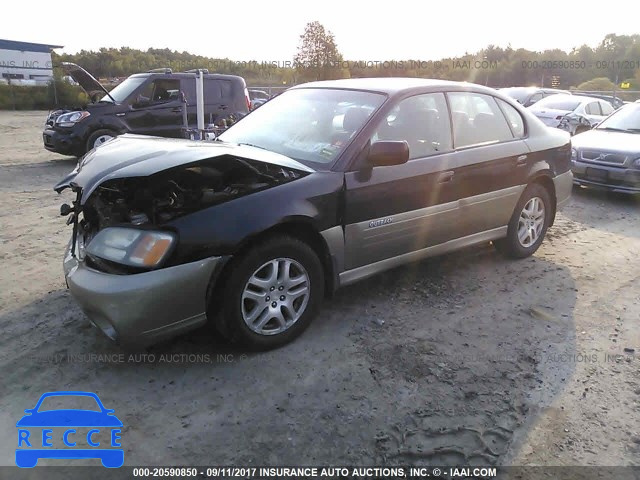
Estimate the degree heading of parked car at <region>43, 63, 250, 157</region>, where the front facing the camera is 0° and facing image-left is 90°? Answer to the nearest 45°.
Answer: approximately 45°

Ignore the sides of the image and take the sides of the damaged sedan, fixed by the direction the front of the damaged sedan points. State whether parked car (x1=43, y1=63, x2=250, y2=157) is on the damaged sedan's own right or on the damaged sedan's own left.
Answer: on the damaged sedan's own right

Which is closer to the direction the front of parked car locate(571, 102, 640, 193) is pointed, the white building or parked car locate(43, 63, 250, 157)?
the parked car

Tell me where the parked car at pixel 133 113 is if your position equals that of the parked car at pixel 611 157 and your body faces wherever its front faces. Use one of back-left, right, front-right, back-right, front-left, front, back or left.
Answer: front-right

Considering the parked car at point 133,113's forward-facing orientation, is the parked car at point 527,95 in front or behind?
behind

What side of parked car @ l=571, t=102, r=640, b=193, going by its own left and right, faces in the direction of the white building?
right

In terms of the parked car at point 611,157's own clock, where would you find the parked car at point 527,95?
the parked car at point 527,95 is roughly at 4 o'clock from the parked car at point 611,157.

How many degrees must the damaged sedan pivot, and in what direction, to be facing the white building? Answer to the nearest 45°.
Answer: approximately 90° to its right

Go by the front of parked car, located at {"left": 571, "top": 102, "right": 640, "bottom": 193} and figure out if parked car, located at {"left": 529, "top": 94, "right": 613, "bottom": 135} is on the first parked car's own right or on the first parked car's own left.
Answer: on the first parked car's own right

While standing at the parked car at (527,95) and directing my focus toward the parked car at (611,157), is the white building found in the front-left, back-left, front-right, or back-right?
back-right
